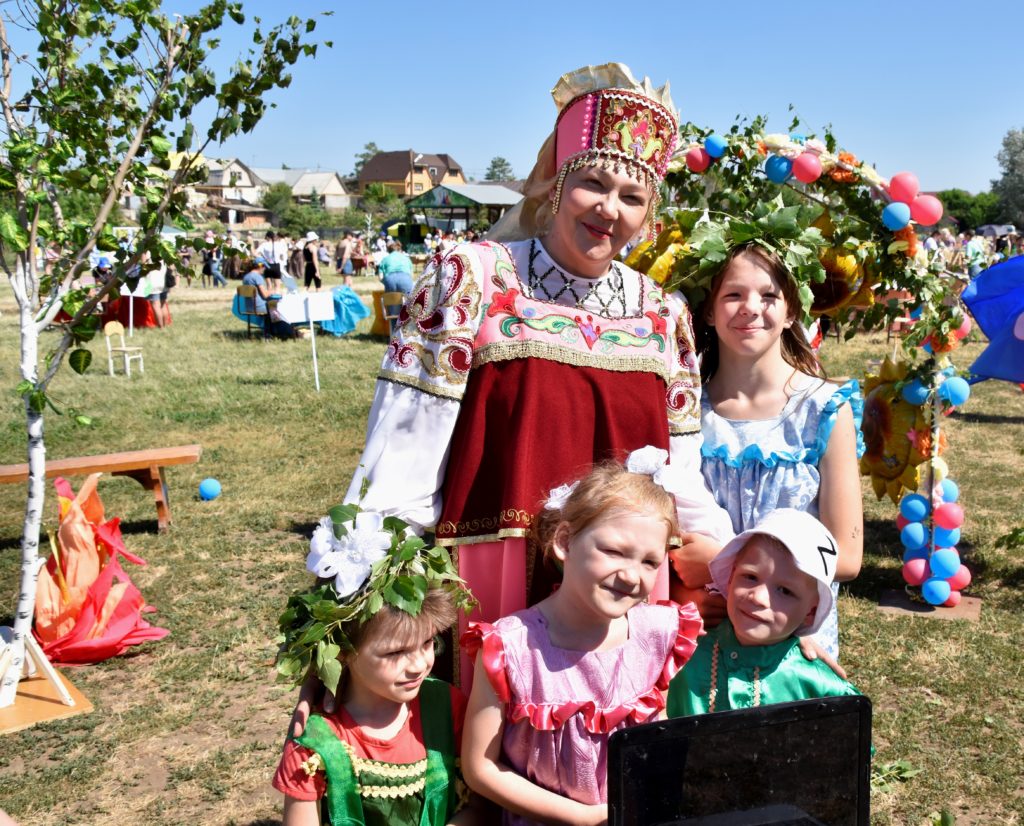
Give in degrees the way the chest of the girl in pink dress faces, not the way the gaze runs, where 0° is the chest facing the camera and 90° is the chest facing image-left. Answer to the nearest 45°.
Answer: approximately 0°

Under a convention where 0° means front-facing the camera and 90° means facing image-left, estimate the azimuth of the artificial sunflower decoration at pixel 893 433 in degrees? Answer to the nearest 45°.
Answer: approximately 45°

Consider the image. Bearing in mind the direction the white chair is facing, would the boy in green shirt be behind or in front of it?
in front

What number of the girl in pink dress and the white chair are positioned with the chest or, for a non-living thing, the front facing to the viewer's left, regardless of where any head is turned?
0

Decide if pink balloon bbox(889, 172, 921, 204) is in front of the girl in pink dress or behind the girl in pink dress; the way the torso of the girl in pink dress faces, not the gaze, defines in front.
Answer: behind

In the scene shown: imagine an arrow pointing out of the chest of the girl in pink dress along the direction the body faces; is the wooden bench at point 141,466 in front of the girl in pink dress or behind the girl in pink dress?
behind
